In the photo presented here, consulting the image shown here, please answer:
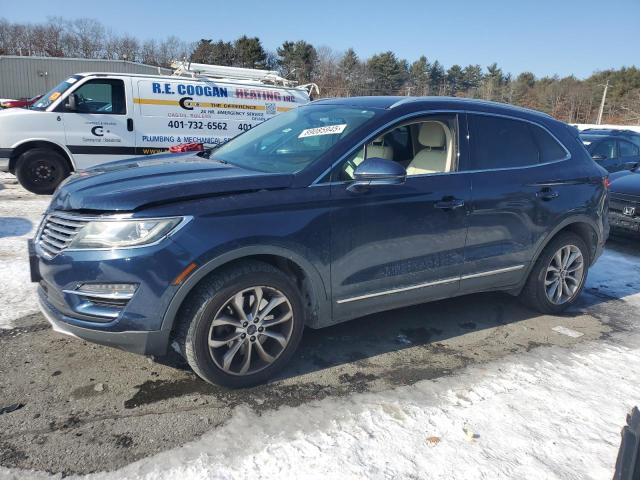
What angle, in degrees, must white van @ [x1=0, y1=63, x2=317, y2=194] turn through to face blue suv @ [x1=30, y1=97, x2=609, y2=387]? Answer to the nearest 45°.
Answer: approximately 90° to its left

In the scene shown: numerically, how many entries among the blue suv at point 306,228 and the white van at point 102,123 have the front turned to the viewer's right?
0

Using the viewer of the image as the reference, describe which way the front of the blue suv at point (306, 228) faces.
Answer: facing the viewer and to the left of the viewer

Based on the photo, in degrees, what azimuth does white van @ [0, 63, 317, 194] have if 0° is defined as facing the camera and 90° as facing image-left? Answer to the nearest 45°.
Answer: approximately 90°

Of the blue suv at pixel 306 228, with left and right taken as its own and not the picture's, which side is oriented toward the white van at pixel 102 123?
right
